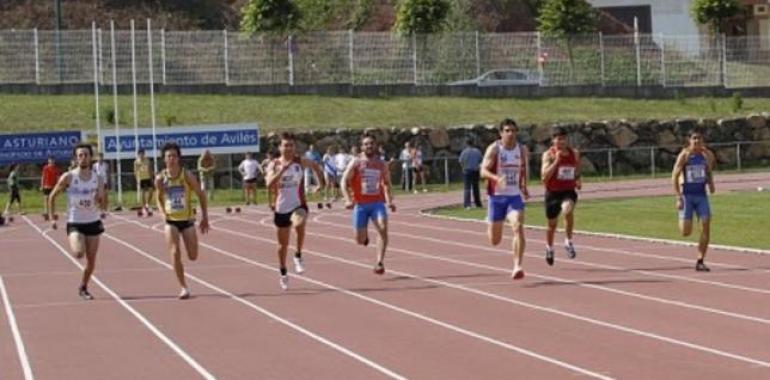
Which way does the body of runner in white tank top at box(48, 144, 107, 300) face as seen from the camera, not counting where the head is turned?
toward the camera

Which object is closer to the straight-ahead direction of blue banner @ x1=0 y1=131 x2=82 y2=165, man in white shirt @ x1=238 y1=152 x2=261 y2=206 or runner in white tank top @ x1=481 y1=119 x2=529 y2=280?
the runner in white tank top

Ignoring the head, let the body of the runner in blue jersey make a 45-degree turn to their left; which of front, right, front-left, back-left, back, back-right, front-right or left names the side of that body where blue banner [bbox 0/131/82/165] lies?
back

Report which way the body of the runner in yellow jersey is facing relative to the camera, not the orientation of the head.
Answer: toward the camera

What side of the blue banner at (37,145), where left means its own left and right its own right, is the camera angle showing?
front

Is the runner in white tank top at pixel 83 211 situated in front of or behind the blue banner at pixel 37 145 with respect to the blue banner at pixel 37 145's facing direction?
in front

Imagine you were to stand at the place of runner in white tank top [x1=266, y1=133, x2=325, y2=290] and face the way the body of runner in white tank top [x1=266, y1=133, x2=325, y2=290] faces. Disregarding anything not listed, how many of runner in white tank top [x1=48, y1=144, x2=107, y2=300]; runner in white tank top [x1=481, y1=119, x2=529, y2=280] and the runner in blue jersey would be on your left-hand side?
2

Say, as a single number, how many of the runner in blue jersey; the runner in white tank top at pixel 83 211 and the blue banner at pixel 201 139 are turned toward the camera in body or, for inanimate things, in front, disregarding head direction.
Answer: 3

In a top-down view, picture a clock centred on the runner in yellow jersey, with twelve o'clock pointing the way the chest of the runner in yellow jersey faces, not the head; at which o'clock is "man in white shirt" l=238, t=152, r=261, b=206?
The man in white shirt is roughly at 6 o'clock from the runner in yellow jersey.
